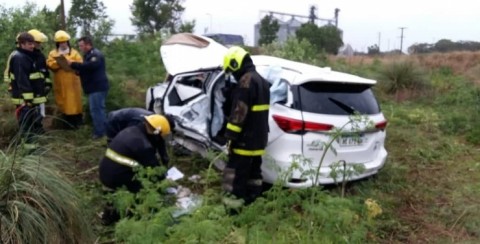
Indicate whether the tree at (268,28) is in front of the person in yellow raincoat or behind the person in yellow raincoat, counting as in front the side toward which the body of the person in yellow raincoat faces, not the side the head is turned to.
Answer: behind

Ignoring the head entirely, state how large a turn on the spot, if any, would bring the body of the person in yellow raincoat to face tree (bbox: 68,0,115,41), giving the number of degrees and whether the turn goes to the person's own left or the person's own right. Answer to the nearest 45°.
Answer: approximately 180°

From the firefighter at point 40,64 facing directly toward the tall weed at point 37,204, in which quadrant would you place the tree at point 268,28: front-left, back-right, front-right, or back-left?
back-left

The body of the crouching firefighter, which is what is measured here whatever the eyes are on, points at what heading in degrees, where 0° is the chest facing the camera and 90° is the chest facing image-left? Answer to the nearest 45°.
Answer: approximately 270°

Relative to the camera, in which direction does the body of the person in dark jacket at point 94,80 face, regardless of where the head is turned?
to the viewer's left

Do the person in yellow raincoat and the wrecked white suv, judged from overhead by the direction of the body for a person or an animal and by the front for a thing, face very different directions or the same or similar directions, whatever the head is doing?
very different directions

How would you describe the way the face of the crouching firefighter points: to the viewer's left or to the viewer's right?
to the viewer's right
